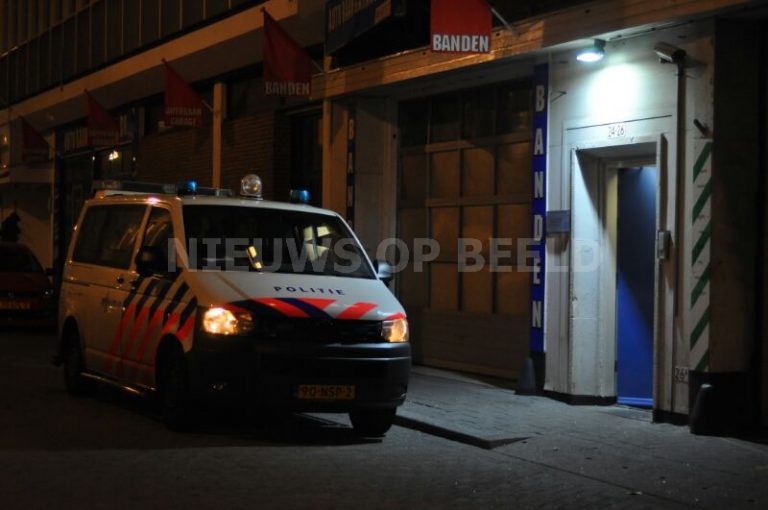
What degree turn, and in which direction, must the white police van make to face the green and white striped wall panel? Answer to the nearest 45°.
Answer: approximately 45° to its left

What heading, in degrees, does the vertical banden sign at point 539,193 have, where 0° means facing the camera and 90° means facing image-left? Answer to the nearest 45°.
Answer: approximately 45°

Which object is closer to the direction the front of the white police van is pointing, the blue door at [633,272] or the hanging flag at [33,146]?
the blue door

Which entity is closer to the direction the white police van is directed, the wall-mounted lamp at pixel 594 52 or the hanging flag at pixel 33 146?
the wall-mounted lamp

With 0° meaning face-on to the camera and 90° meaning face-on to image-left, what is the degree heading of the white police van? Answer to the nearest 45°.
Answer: approximately 315°

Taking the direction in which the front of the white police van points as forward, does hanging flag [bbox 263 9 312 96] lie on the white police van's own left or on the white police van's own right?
on the white police van's own left

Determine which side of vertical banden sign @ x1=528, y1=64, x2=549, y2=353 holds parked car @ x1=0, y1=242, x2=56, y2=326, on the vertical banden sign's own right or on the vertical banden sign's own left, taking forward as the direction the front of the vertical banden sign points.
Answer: on the vertical banden sign's own right

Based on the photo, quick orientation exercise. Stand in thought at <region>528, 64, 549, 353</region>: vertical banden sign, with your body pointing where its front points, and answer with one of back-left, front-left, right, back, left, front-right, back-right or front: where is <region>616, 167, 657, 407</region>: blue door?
back-left

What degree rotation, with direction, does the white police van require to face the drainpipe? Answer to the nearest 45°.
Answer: approximately 45° to its left

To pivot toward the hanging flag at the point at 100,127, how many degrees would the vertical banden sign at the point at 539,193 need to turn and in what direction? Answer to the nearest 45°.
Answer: approximately 90° to its right

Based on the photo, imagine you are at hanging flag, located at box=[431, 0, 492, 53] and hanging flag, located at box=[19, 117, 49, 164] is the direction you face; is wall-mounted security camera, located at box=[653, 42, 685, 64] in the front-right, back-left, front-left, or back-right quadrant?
back-right

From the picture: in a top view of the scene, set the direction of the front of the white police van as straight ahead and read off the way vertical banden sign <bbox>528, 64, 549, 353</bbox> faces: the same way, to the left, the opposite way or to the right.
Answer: to the right

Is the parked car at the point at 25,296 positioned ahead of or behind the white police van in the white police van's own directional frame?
behind
